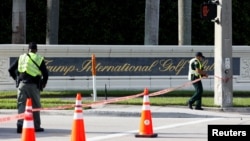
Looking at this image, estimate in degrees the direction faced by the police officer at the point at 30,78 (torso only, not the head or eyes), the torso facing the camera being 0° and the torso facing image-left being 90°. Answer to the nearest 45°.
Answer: approximately 180°

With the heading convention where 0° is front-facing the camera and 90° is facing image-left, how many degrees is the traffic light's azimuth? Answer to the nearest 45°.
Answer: approximately 0°
